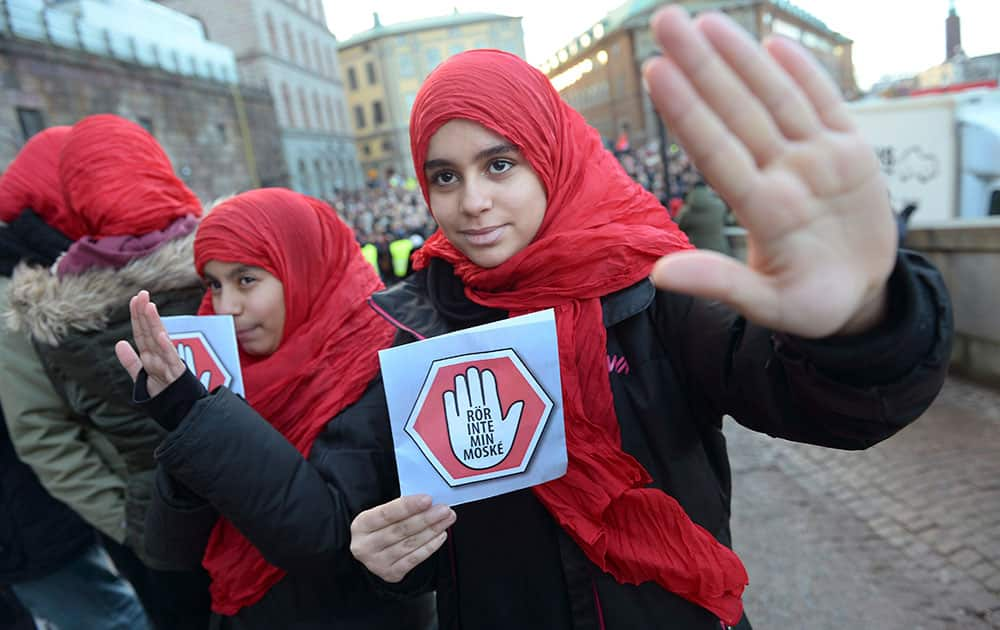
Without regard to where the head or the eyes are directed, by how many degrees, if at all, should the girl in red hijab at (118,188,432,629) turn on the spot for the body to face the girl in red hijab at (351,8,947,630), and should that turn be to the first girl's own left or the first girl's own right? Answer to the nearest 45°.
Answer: approximately 90° to the first girl's own left

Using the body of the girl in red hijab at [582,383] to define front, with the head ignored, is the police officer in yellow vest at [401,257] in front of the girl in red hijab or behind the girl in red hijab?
behind

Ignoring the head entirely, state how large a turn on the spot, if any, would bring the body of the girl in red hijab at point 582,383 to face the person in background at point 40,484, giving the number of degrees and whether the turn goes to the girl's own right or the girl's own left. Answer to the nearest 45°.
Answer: approximately 90° to the girl's own right

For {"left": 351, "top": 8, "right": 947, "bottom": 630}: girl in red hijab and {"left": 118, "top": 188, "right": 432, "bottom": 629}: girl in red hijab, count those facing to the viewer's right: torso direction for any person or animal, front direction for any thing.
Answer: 0

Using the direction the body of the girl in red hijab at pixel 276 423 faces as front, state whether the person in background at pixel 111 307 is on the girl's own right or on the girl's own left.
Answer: on the girl's own right

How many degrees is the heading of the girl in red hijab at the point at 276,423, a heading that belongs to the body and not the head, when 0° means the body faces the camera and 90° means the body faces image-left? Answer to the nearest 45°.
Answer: approximately 45°

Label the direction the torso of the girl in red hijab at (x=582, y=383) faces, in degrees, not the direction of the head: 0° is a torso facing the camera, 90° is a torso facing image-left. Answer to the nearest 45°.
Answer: approximately 0°

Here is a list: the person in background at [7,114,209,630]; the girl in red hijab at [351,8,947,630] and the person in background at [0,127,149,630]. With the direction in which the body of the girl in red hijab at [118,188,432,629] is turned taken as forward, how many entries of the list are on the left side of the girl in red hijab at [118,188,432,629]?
1

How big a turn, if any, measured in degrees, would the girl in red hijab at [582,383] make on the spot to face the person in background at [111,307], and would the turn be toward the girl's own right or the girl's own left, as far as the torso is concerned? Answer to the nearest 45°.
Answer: approximately 90° to the girl's own right

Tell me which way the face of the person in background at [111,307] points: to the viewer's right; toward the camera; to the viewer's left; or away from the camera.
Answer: away from the camera

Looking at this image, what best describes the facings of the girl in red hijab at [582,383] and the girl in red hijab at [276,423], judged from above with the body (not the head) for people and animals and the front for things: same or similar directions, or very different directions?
same or similar directions

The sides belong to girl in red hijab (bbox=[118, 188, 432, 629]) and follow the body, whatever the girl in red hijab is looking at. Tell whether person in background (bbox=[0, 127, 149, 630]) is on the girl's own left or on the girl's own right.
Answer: on the girl's own right

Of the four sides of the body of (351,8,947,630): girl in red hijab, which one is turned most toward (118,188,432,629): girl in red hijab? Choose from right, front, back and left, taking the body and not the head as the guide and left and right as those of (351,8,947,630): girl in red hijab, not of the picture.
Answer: right
